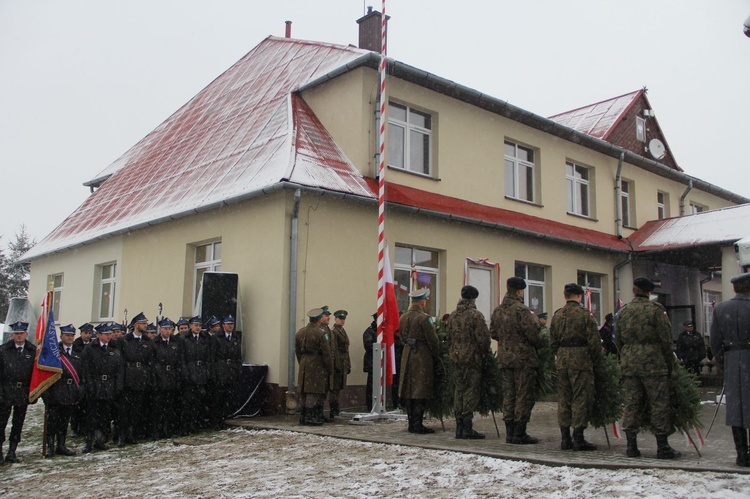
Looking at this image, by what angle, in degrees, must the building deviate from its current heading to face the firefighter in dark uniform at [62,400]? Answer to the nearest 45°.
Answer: approximately 90° to its right

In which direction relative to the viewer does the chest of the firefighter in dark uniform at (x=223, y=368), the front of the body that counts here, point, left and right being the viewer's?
facing the viewer and to the right of the viewer

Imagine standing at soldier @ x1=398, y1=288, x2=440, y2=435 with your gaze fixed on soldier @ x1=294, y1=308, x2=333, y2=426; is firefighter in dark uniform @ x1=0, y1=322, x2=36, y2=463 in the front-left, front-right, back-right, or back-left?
front-left

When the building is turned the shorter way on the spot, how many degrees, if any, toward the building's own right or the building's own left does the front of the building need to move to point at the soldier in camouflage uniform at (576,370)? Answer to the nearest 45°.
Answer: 0° — it already faces them

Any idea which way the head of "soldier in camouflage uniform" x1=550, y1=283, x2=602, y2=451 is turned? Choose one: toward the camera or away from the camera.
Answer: away from the camera
